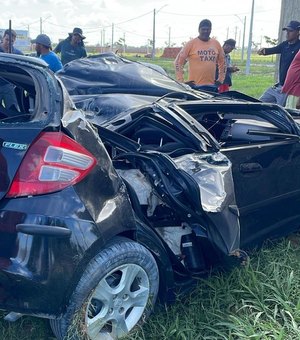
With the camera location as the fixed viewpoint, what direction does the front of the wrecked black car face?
facing away from the viewer and to the right of the viewer

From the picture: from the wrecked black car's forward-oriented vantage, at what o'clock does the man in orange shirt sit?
The man in orange shirt is roughly at 11 o'clock from the wrecked black car.

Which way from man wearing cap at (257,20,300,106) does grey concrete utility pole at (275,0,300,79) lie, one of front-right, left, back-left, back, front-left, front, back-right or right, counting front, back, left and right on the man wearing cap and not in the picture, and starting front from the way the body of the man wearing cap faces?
back-right

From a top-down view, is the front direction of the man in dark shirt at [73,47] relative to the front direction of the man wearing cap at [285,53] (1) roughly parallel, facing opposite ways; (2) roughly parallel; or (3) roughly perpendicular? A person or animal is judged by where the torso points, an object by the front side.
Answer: roughly perpendicular

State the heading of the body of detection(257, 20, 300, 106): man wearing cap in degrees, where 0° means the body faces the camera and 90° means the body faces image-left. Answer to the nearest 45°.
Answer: approximately 45°

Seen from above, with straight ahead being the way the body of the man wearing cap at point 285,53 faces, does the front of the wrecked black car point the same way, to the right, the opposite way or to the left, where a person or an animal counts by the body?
the opposite way

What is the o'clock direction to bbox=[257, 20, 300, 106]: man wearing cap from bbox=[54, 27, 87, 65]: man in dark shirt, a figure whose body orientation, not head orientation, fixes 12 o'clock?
The man wearing cap is roughly at 10 o'clock from the man in dark shirt.

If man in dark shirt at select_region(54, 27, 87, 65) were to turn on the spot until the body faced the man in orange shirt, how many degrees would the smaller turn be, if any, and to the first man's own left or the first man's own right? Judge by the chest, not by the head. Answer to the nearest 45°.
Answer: approximately 45° to the first man's own left
